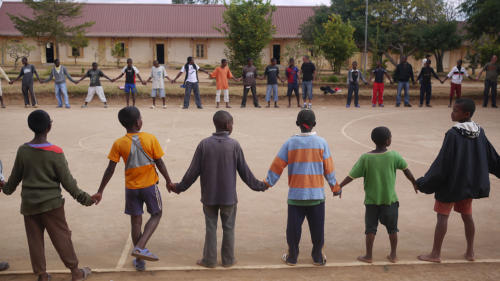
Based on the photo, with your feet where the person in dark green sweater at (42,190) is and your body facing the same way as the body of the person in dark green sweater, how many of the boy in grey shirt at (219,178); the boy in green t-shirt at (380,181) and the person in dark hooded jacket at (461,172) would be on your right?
3

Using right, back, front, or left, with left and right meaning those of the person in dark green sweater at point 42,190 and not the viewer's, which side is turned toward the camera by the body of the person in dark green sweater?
back

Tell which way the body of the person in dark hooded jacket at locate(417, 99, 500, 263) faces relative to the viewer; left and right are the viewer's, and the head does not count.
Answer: facing away from the viewer and to the left of the viewer

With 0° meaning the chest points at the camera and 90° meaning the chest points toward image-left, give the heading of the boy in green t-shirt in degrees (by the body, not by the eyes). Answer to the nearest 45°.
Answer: approximately 180°

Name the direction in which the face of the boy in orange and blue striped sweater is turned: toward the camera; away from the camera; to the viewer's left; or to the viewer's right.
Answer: away from the camera

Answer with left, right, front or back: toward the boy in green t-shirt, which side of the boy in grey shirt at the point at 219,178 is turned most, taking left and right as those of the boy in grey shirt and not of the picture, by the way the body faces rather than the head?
right

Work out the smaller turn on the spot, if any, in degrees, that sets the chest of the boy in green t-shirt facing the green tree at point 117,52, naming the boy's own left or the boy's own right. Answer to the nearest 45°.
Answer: approximately 45° to the boy's own left

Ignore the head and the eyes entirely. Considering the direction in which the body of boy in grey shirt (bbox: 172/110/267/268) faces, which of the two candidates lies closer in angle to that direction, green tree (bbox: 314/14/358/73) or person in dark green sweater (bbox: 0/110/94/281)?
the green tree

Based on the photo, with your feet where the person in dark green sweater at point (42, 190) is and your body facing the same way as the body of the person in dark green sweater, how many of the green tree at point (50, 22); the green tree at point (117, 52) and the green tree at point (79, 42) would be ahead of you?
3

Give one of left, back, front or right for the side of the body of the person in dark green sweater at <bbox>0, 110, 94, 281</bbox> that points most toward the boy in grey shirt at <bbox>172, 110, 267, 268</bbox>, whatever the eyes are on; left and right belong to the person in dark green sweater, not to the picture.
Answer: right

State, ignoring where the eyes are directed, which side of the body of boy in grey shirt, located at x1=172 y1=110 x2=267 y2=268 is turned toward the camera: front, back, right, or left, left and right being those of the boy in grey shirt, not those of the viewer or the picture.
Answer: back

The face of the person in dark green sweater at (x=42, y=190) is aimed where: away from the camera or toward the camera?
away from the camera

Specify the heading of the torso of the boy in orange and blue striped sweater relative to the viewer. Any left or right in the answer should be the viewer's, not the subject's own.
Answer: facing away from the viewer
